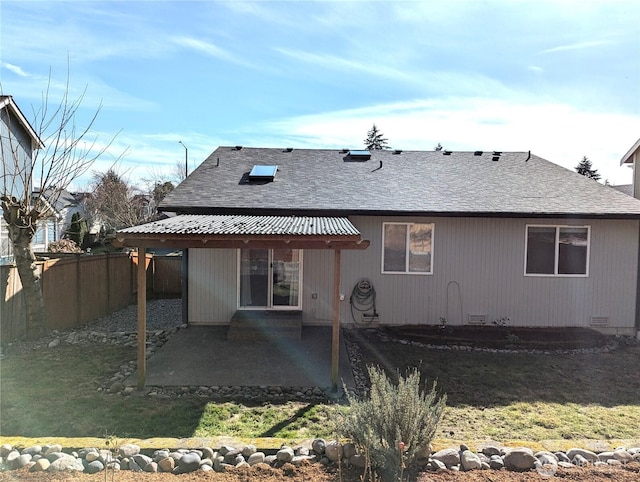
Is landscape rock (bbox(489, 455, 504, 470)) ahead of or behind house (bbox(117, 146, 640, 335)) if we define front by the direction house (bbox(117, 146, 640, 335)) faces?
behind

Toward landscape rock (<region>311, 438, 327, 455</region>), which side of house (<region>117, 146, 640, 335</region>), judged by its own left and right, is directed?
back

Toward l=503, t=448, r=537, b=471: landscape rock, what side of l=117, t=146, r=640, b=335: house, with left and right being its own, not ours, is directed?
back

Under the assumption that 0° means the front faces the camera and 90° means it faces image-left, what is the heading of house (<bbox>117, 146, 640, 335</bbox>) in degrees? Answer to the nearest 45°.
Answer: approximately 180°

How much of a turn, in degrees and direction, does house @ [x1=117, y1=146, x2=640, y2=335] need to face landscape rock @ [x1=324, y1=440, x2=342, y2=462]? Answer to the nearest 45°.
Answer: approximately 180°

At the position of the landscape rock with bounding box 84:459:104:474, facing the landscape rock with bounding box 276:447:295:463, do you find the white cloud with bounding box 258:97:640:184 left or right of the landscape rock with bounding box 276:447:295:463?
left

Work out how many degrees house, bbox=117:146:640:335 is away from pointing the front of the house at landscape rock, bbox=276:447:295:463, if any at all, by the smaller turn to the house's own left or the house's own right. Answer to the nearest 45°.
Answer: approximately 180°

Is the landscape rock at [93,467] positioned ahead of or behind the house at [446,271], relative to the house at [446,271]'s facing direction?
behind

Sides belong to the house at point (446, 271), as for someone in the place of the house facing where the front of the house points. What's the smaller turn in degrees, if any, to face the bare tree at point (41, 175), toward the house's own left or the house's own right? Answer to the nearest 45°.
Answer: approximately 90° to the house's own left

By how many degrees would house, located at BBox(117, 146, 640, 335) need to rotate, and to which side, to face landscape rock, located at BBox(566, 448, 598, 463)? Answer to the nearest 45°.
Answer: approximately 180°
